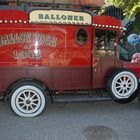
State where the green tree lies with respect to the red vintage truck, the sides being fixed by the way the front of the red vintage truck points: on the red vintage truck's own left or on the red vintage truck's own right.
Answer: on the red vintage truck's own left

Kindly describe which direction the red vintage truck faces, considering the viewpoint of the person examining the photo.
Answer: facing to the right of the viewer
